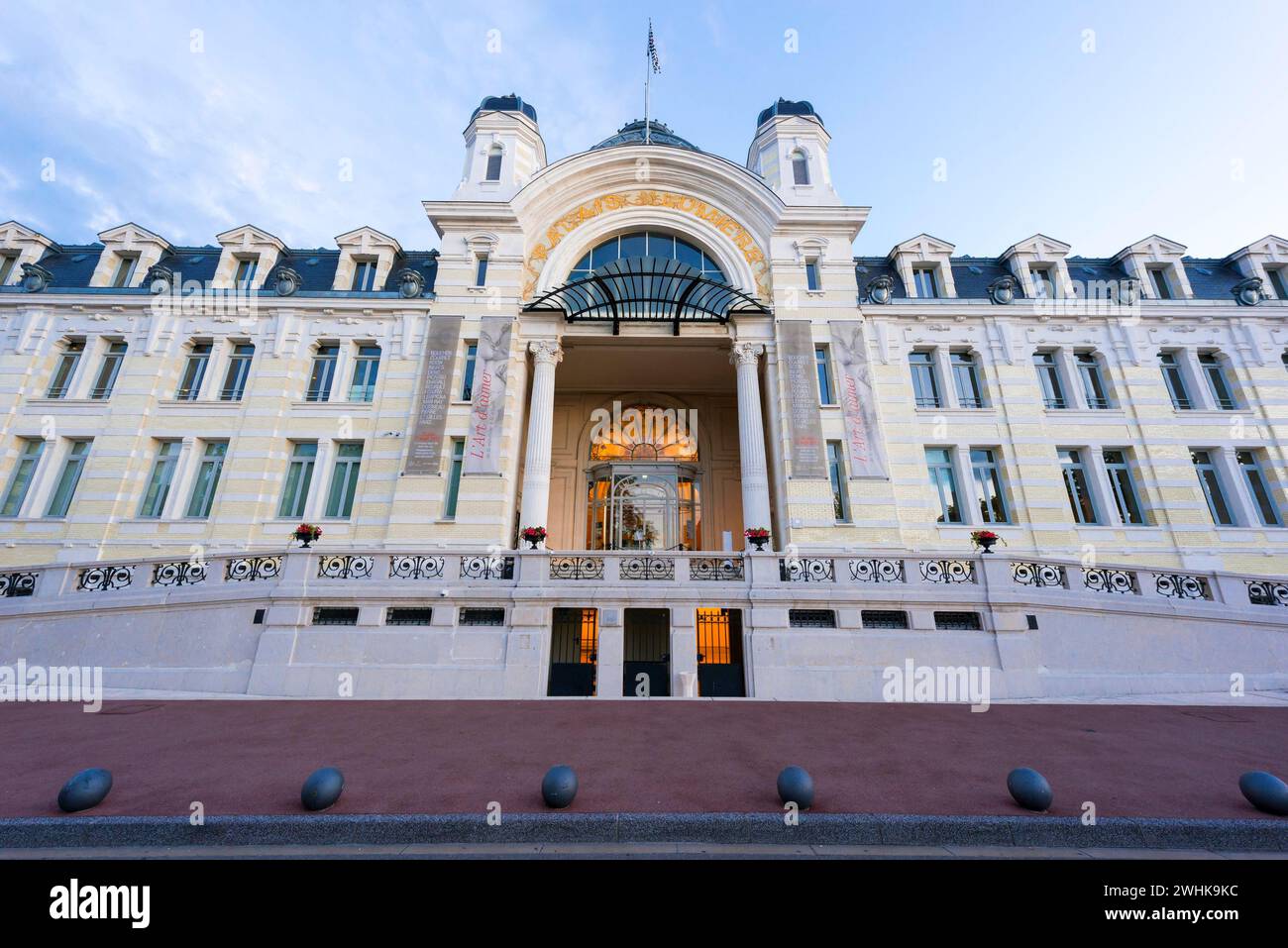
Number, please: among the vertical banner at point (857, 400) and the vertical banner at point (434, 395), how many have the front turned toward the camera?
2

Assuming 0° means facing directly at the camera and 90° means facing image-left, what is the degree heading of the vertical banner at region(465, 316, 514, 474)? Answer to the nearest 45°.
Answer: approximately 0°

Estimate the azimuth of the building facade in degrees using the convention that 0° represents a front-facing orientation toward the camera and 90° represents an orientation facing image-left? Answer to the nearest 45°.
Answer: approximately 0°

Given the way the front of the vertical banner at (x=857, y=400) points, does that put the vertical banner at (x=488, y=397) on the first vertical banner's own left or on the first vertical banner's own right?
on the first vertical banner's own right

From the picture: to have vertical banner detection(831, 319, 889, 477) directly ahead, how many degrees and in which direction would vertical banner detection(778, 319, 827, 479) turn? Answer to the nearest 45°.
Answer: approximately 135° to its left

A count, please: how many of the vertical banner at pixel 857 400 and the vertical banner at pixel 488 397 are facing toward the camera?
2

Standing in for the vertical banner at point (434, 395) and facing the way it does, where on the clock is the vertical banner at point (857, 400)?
the vertical banner at point (857, 400) is roughly at 10 o'clock from the vertical banner at point (434, 395).

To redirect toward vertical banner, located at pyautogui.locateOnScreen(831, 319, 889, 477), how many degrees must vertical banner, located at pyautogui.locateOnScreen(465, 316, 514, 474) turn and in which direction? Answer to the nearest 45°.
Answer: approximately 90° to its left

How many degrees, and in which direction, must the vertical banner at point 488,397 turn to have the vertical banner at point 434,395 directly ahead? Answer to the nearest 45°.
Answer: approximately 135° to its right
